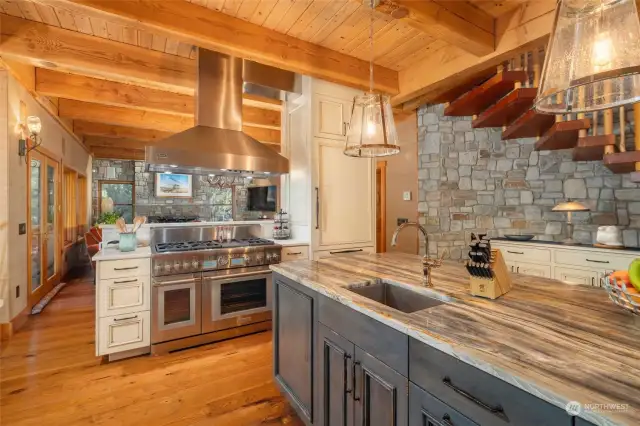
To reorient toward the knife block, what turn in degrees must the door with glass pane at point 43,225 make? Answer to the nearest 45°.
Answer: approximately 45° to its right

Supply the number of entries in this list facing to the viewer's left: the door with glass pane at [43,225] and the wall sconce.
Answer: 0

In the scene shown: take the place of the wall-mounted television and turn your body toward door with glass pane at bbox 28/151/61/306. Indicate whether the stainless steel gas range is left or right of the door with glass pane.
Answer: left

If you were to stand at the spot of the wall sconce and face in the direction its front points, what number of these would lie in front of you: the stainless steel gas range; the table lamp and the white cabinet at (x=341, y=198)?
3

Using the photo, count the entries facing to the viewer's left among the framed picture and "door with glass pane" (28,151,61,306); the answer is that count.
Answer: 0

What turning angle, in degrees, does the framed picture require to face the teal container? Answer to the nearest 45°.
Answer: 0° — it already faces it

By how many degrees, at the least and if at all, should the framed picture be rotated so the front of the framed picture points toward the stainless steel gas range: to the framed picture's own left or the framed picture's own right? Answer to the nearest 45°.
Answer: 0° — it already faces it

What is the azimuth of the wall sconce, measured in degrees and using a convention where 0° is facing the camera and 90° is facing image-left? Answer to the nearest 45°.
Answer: approximately 315°

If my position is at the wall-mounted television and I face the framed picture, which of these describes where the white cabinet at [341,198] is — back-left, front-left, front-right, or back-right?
back-left

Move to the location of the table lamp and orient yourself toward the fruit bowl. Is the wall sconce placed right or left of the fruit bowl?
right

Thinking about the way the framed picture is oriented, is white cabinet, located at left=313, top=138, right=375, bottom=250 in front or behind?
in front

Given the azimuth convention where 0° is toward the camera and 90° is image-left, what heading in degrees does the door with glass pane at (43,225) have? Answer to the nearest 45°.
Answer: approximately 315°

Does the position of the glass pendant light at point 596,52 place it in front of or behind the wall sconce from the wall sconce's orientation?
in front
